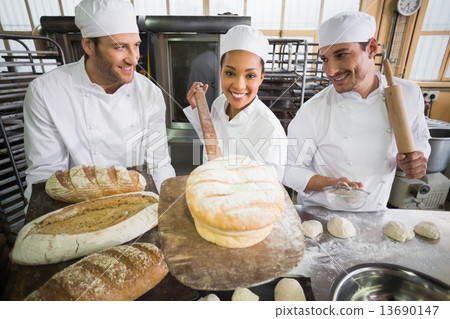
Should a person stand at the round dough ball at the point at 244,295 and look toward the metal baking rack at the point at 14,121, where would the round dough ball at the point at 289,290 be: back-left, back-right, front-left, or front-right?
back-right

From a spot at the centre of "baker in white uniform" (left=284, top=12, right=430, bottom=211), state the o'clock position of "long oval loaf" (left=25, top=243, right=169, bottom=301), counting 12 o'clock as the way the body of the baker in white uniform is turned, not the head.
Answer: The long oval loaf is roughly at 1 o'clock from the baker in white uniform.

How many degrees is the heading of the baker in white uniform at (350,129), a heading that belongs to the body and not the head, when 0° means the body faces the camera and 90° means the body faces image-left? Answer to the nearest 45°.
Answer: approximately 0°

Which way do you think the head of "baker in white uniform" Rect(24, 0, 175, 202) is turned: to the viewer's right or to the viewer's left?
to the viewer's right
